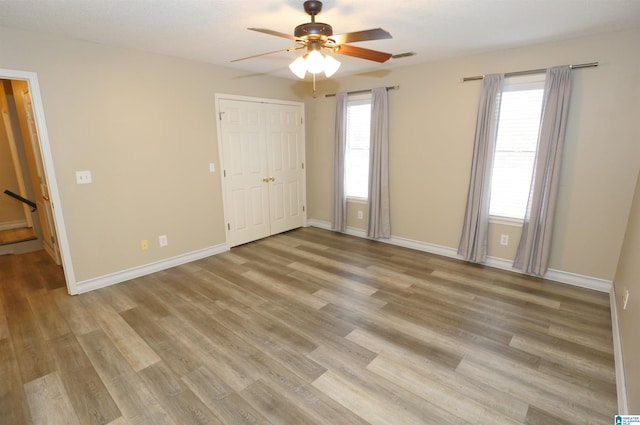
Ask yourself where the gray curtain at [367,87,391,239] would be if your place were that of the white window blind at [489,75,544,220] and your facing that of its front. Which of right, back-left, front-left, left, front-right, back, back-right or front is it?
right

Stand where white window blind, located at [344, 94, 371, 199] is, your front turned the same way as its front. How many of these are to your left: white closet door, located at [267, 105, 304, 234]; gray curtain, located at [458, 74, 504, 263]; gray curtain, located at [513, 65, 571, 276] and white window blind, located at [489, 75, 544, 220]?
3

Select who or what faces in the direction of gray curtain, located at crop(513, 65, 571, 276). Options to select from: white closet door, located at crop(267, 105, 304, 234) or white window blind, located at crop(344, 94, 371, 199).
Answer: the white closet door

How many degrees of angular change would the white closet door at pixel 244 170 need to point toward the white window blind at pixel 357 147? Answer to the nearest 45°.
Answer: approximately 45° to its left

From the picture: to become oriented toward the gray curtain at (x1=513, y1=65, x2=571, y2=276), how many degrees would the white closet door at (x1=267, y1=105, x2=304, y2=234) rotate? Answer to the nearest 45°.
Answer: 0° — it already faces it

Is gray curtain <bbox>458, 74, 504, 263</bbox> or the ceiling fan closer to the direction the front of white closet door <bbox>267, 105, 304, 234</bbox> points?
the gray curtain

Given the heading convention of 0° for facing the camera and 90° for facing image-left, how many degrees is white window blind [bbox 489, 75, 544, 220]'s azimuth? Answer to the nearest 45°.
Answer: approximately 0°

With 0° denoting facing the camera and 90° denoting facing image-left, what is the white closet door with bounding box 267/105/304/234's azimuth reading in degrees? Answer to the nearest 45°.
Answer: approximately 315°

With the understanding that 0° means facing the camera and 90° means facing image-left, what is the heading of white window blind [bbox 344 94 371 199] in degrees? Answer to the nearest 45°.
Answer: approximately 45°

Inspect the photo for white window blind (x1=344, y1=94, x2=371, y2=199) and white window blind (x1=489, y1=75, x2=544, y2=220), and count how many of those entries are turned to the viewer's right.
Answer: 0

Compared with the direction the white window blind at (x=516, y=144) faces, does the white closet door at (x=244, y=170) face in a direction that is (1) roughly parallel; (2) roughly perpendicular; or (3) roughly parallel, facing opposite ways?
roughly perpendicular

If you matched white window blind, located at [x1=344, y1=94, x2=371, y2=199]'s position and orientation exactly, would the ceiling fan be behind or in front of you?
in front

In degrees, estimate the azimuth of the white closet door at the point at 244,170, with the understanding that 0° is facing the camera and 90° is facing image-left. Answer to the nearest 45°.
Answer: approximately 315°

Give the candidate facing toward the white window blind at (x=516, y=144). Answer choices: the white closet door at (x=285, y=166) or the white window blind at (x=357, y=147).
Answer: the white closet door
